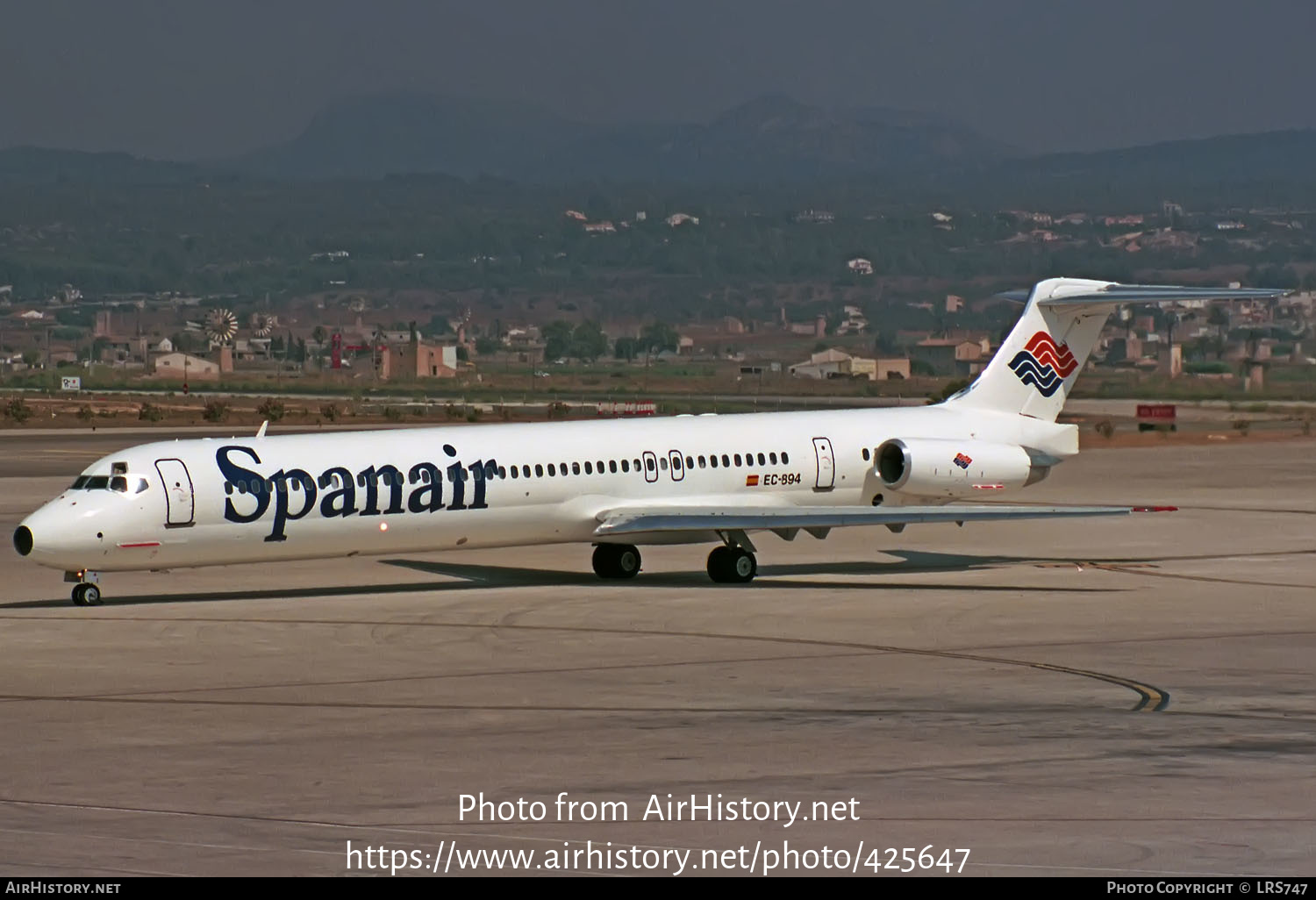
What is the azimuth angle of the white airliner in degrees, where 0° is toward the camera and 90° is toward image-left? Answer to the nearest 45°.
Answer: approximately 45°
